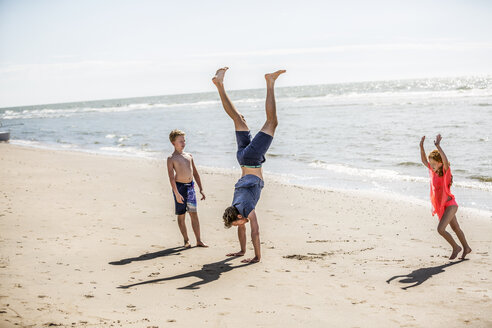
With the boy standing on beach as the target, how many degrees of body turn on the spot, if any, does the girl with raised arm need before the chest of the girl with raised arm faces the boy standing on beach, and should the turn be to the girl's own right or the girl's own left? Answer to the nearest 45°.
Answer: approximately 45° to the girl's own right

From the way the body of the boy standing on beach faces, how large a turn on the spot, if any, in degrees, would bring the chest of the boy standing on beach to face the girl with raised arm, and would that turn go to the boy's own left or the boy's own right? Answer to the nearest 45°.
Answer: approximately 45° to the boy's own left

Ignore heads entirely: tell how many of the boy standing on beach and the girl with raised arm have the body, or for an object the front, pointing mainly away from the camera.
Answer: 0

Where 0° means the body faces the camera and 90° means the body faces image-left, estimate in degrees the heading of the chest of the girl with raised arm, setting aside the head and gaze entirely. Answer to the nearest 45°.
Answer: approximately 45°

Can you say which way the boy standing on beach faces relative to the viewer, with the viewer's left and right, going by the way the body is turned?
facing the viewer and to the right of the viewer
